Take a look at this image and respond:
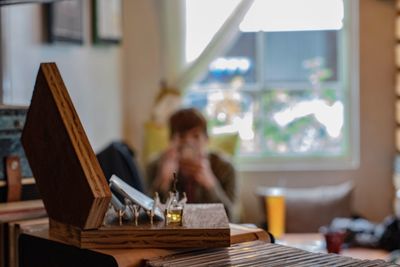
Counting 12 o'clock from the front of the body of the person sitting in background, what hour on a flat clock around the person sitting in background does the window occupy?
The window is roughly at 7 o'clock from the person sitting in background.

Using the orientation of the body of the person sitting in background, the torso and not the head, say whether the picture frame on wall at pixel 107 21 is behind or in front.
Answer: behind

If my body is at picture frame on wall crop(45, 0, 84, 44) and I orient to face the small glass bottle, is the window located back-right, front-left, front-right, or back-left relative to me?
back-left

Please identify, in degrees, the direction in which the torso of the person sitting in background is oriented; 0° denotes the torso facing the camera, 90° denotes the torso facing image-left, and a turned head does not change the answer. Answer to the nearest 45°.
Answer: approximately 0°

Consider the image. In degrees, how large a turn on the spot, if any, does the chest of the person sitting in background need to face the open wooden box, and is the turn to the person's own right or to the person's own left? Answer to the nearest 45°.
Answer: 0° — they already face it
